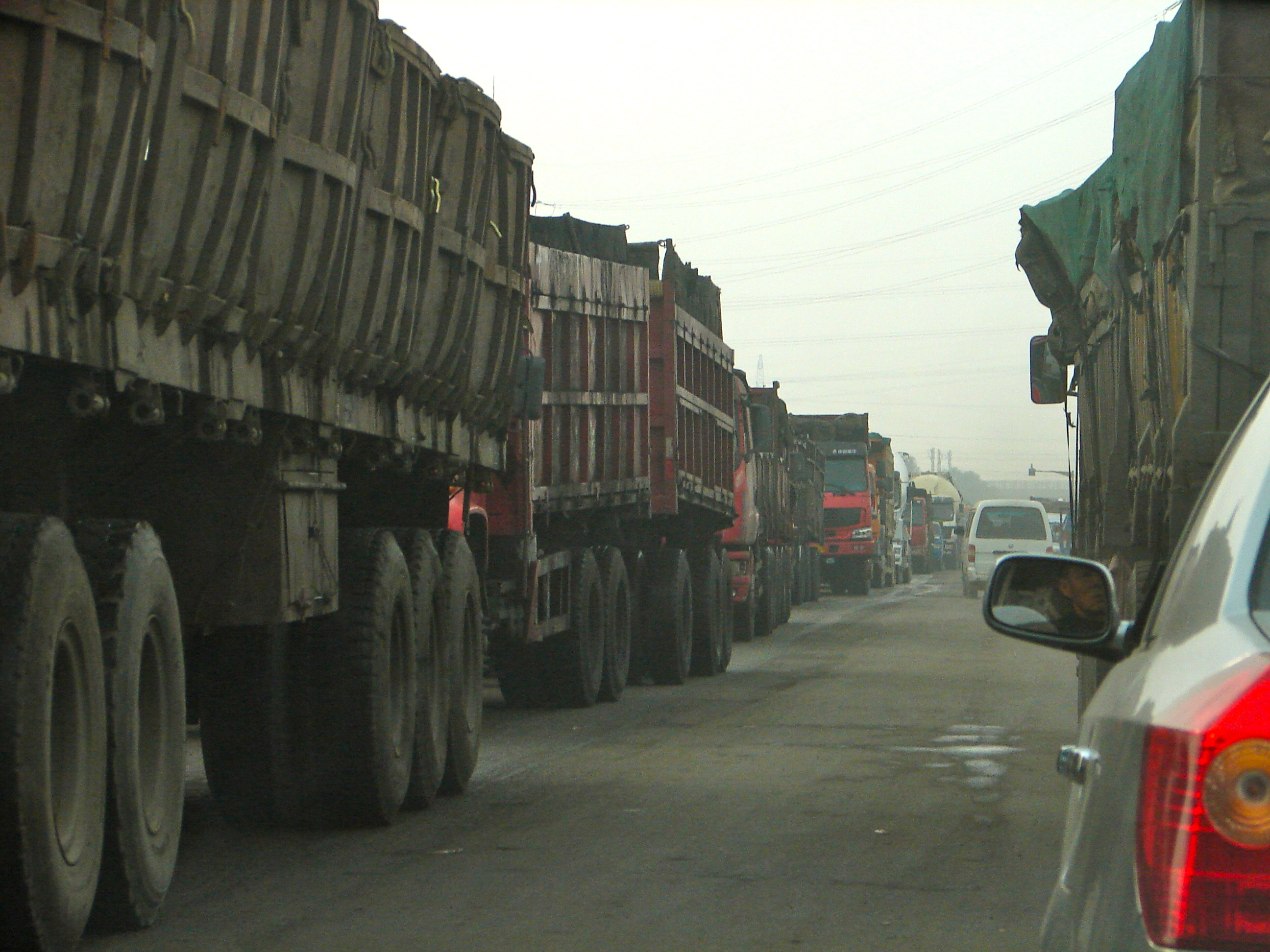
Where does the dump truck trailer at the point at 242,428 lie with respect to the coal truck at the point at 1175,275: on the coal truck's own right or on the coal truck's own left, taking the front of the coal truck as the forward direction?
on the coal truck's own left

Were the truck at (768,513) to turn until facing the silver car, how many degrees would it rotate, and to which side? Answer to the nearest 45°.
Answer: approximately 45° to its left

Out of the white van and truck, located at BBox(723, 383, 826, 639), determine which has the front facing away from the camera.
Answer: the white van

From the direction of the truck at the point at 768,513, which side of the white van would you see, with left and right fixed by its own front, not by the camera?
back

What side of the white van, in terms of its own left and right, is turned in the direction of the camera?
back

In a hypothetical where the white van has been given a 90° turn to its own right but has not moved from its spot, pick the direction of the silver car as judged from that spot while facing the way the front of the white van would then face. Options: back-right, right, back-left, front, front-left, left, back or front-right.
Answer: right

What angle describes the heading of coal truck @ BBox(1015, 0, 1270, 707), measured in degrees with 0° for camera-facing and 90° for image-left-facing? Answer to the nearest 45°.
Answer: approximately 135°
